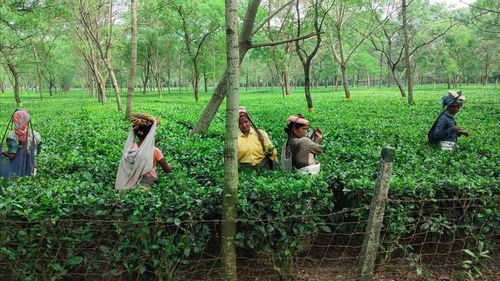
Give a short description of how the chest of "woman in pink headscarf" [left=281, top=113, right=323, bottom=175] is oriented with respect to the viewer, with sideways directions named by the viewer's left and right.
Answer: facing to the right of the viewer

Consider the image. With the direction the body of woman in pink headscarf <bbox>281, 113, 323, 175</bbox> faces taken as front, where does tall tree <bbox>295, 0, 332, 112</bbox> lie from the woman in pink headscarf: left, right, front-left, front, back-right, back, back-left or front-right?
left

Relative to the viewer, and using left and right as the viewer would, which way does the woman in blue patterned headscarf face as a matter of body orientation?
facing to the right of the viewer

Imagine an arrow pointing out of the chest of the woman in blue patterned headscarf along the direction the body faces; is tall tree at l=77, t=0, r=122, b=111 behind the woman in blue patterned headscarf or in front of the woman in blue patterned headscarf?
behind

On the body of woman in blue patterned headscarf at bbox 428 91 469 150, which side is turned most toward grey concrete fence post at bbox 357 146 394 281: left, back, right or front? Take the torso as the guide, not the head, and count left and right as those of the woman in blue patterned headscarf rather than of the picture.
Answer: right
